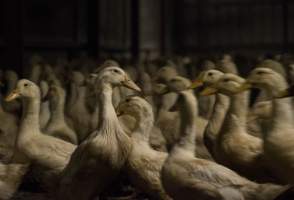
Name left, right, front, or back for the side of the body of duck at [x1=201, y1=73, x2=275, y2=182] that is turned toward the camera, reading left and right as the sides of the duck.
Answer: left

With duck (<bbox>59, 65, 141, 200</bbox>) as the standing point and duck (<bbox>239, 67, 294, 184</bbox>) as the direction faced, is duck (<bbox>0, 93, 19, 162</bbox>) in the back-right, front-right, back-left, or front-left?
back-left

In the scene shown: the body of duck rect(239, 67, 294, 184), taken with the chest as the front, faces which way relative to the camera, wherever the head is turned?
to the viewer's left

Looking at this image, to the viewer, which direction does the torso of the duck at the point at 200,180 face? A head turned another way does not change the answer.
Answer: to the viewer's left

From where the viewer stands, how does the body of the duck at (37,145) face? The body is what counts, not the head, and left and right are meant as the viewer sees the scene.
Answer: facing to the left of the viewer

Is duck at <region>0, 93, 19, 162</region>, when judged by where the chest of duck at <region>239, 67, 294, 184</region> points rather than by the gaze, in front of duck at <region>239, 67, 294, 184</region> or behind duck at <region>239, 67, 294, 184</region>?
in front

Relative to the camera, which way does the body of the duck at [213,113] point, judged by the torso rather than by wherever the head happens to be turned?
to the viewer's left
